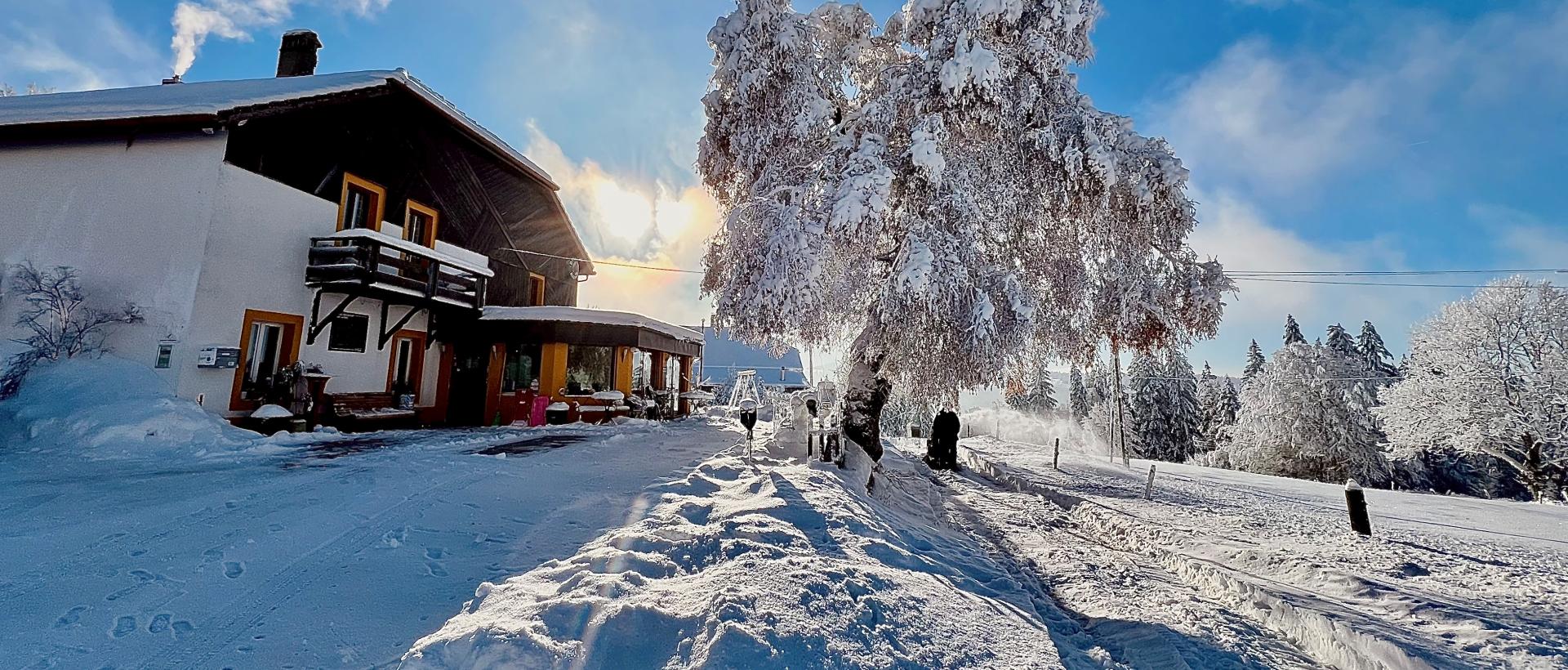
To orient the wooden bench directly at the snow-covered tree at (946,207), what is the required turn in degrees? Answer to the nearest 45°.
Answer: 0° — it already faces it

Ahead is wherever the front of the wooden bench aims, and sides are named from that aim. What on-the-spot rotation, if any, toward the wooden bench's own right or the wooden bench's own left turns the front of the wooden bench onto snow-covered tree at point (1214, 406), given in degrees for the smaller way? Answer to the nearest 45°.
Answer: approximately 45° to the wooden bench's own left

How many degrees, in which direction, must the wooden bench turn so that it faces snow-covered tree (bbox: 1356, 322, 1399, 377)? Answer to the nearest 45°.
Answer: approximately 45° to its left

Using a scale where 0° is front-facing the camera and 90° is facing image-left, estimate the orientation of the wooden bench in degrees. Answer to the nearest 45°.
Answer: approximately 315°

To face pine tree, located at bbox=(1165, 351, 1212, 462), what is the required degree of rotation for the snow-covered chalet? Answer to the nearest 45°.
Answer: approximately 45° to its left

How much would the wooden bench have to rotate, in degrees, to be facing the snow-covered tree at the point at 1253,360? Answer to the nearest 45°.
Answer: approximately 45° to its left

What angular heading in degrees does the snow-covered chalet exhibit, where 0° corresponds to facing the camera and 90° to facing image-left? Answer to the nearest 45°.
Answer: approximately 315°
